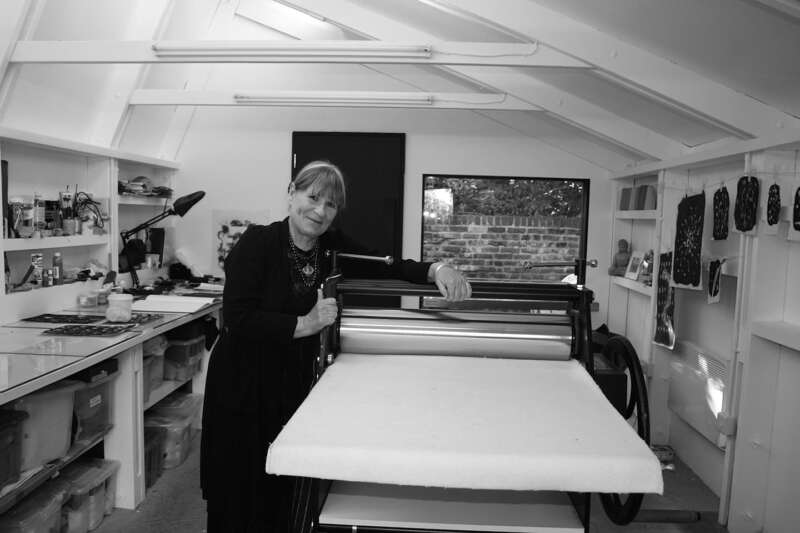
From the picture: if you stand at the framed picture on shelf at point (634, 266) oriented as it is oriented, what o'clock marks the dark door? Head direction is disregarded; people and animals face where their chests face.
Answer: The dark door is roughly at 1 o'clock from the framed picture on shelf.

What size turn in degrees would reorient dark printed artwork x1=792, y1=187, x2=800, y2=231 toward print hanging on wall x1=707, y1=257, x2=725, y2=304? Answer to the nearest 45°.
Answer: approximately 90° to its right

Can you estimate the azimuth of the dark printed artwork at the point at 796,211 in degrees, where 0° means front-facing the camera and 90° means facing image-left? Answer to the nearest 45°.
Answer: approximately 45°

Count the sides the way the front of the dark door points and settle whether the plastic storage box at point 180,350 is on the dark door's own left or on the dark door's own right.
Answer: on the dark door's own right

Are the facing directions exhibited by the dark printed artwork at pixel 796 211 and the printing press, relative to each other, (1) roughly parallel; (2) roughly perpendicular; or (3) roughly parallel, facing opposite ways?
roughly perpendicular
